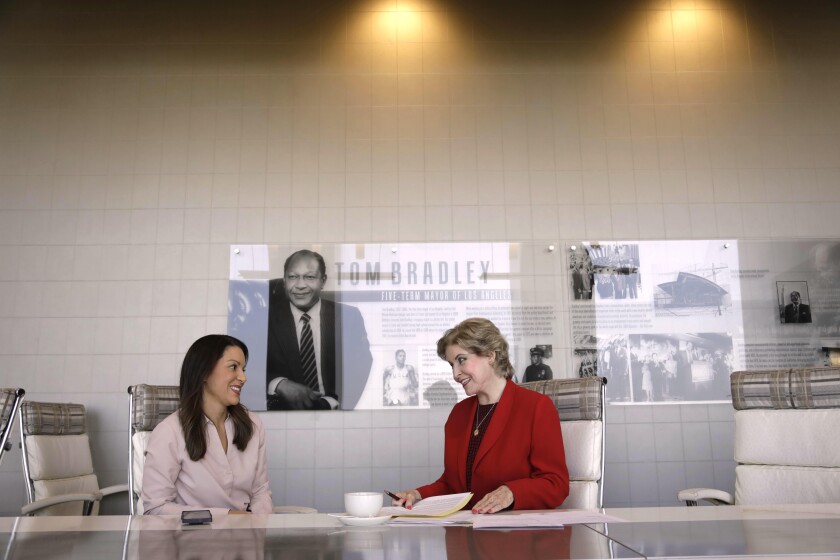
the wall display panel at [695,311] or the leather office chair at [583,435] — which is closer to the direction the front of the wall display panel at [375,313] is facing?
the leather office chair

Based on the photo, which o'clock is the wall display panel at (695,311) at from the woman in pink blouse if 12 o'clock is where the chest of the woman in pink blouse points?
The wall display panel is roughly at 10 o'clock from the woman in pink blouse.

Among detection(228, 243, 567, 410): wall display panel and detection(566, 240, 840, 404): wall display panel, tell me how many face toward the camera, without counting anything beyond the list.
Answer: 2

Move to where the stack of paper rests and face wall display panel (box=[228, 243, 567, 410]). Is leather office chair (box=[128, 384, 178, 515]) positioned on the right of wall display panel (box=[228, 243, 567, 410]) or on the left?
left

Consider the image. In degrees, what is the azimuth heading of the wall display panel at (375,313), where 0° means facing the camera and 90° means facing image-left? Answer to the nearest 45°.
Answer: approximately 0°

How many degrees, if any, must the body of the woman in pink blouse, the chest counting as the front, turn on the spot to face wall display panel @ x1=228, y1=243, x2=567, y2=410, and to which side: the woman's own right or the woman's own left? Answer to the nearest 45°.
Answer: approximately 90° to the woman's own left

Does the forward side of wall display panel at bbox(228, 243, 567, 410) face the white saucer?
yes
